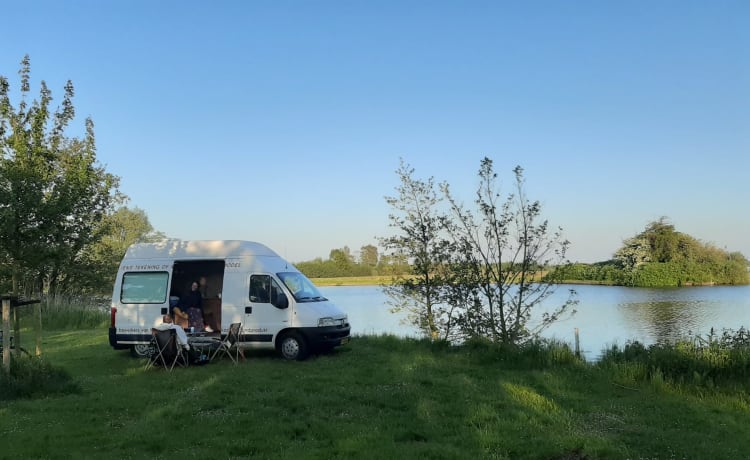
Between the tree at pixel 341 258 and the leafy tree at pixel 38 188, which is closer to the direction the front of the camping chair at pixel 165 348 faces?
the tree

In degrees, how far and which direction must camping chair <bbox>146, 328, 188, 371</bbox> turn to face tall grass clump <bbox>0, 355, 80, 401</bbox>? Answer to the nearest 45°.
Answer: approximately 180°

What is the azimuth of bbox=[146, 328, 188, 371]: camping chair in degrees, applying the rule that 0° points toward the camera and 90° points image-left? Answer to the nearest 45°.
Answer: approximately 225°

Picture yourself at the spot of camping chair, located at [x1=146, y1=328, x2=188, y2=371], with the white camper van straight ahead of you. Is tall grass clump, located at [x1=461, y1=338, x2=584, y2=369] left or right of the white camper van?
right

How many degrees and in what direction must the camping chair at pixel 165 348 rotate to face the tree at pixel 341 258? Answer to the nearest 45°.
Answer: approximately 45° to its left
